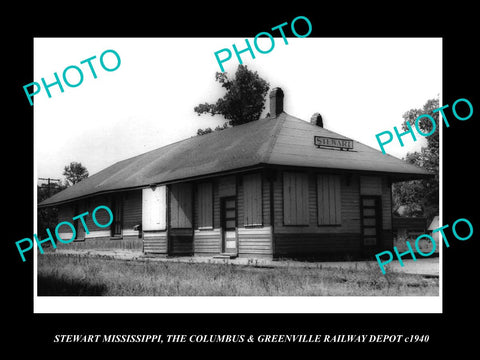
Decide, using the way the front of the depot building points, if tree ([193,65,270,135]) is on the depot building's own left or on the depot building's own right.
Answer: on the depot building's own right

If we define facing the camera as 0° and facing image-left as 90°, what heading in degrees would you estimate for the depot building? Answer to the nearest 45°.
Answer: approximately 45°

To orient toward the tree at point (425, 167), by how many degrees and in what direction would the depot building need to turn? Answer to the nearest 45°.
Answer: approximately 180°
